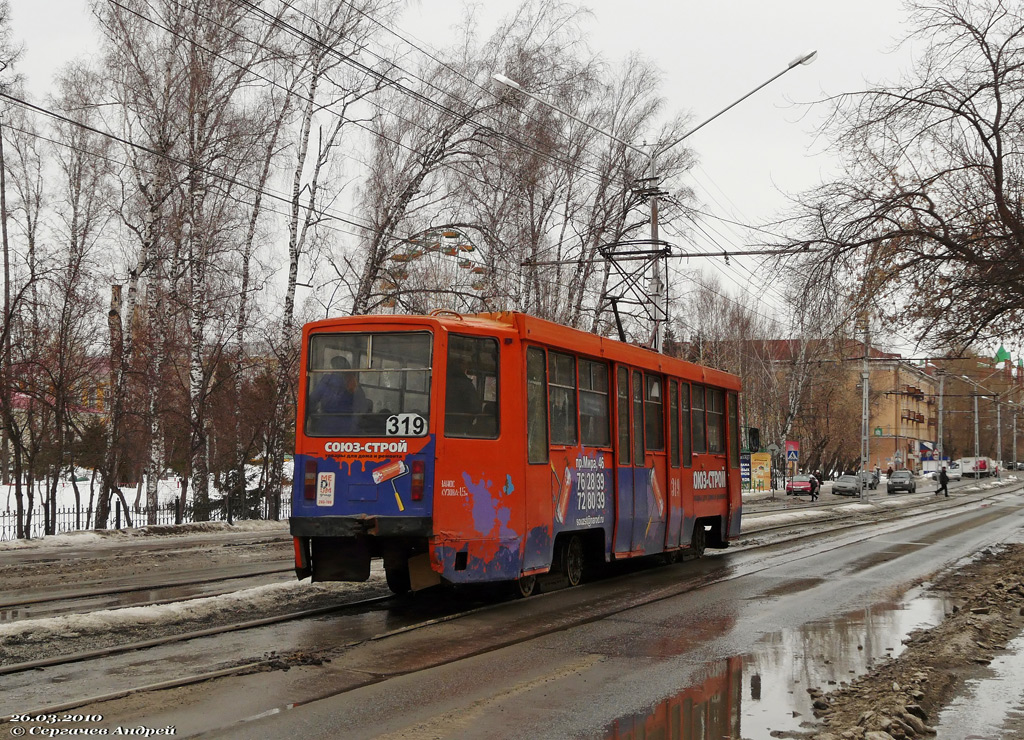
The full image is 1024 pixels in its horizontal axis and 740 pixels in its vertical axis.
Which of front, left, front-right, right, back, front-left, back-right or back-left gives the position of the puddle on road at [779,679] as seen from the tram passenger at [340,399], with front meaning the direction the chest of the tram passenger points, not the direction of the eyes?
back-right

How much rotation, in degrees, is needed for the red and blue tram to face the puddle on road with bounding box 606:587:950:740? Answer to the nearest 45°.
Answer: approximately 90° to its right

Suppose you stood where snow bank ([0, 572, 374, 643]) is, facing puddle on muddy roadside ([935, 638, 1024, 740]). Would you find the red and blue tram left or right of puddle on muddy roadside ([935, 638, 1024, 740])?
left

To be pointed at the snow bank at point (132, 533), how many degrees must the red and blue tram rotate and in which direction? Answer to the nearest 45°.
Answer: approximately 90° to its left

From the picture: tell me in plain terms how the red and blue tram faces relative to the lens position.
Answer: facing away from the viewer and to the right of the viewer

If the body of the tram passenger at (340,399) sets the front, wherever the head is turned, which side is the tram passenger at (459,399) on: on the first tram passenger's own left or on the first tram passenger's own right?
on the first tram passenger's own right

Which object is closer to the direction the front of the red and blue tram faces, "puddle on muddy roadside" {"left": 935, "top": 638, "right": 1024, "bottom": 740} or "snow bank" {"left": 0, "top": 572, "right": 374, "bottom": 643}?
the puddle on muddy roadside

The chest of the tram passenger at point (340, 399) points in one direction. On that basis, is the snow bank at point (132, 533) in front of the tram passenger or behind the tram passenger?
in front

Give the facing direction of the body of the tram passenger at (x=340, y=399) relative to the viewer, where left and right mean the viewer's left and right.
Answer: facing away from the viewer

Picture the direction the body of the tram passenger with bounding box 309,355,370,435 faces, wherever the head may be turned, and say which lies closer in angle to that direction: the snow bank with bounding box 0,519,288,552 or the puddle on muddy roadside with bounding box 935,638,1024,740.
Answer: the snow bank
